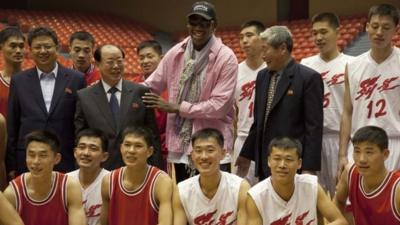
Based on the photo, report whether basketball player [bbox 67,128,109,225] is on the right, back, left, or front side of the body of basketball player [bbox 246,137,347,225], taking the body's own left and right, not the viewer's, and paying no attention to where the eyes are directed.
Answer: right

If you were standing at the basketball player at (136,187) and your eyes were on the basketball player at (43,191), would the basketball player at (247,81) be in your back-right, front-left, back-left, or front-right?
back-right

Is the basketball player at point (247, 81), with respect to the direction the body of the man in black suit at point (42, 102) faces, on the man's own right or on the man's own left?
on the man's own left

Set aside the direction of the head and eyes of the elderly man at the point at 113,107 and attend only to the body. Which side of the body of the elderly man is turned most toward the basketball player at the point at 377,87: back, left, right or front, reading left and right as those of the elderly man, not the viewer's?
left

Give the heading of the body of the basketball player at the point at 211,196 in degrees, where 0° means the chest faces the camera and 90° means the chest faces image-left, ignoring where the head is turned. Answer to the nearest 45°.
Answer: approximately 0°

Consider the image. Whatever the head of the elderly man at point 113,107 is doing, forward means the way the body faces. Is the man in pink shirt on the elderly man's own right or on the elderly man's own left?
on the elderly man's own left
